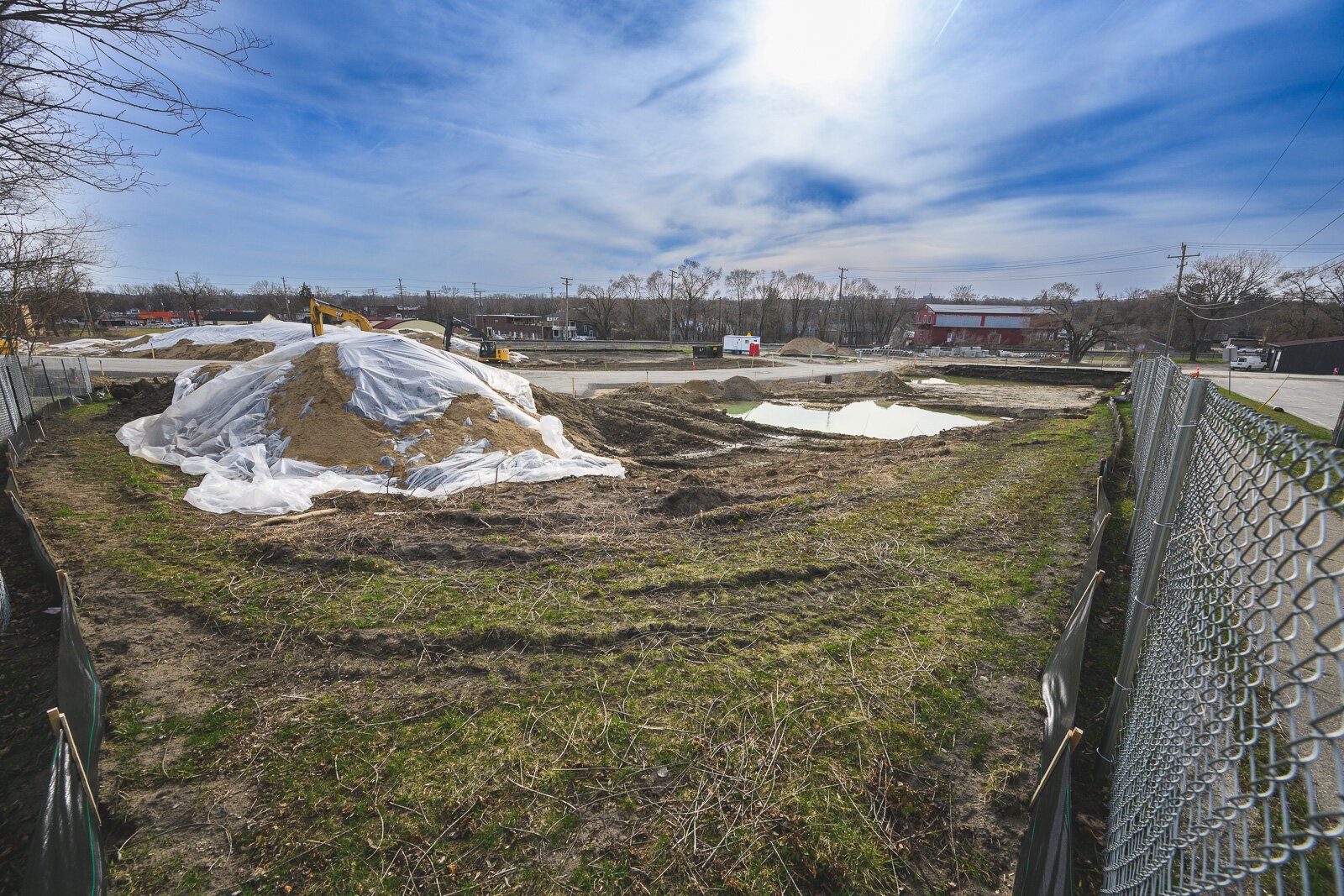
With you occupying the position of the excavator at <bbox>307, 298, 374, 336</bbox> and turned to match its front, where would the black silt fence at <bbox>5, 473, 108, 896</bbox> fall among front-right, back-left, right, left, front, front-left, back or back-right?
left

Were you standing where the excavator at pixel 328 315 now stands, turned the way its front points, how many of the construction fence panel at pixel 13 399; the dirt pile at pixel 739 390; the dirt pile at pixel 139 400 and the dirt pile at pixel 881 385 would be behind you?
2

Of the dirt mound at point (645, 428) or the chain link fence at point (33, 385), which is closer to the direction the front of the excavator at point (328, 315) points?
the chain link fence

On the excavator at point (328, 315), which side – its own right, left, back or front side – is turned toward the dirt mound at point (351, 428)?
left

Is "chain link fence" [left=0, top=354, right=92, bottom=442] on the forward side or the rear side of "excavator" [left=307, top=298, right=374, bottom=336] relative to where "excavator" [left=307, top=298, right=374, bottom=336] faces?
on the forward side

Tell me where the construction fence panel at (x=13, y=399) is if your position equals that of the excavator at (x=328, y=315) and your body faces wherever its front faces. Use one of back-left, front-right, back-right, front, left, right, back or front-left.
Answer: front-left

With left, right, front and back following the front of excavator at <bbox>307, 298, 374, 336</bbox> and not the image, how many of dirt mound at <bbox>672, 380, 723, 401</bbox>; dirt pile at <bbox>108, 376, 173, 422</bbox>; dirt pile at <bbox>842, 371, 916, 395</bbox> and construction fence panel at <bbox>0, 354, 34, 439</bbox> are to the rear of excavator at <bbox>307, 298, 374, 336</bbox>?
2

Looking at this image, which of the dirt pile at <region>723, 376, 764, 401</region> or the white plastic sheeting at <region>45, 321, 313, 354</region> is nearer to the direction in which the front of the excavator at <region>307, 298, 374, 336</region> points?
the white plastic sheeting

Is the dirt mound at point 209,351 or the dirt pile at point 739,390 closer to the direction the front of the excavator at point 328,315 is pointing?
the dirt mound

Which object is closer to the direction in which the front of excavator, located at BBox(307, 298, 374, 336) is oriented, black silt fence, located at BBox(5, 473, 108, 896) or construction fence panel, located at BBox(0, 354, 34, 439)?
the construction fence panel

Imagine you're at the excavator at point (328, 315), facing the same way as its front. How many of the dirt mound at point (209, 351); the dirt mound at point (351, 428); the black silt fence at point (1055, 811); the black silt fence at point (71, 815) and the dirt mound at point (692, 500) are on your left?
4

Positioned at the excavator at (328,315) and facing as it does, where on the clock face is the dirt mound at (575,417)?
The dirt mound is roughly at 8 o'clock from the excavator.

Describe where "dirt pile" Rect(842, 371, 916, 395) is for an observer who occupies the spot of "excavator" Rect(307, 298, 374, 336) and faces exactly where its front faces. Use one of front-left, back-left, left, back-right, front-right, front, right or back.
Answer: back

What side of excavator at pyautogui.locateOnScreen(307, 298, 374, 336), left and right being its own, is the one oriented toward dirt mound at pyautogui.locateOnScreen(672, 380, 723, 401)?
back

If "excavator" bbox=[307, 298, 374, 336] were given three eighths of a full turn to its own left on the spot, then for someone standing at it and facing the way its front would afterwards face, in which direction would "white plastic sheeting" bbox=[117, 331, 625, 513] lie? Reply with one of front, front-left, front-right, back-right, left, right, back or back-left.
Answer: front-right

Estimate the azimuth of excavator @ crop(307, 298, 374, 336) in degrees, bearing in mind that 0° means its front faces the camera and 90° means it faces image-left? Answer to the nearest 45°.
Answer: approximately 90°

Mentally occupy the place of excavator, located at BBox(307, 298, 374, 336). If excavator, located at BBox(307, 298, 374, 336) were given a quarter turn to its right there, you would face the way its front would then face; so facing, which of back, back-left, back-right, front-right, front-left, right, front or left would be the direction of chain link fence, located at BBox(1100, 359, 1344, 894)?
back
